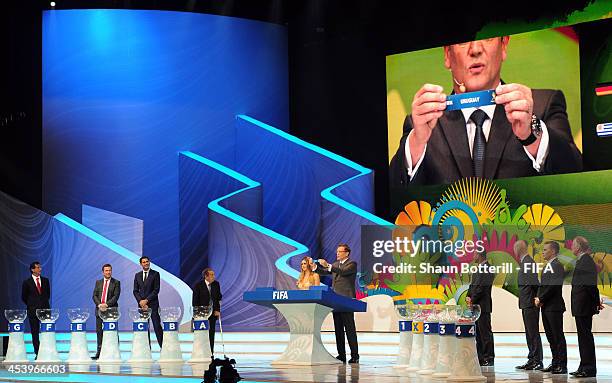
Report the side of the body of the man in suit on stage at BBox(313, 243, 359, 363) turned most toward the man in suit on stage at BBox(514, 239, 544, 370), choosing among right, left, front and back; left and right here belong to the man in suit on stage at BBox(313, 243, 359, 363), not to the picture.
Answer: left

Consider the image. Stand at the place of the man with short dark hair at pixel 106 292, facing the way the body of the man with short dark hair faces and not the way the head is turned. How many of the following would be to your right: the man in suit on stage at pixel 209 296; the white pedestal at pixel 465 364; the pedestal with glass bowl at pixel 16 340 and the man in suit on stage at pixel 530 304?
1

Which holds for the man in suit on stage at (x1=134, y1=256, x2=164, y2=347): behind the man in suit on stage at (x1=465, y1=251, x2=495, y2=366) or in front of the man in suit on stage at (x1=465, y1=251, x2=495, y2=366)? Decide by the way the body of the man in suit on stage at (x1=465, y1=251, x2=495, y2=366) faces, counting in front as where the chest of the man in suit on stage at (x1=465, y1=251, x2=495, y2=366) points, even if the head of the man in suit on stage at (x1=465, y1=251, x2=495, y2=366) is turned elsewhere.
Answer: in front

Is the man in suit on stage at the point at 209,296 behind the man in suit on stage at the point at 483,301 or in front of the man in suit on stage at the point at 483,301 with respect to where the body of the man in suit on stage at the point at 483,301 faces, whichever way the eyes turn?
in front

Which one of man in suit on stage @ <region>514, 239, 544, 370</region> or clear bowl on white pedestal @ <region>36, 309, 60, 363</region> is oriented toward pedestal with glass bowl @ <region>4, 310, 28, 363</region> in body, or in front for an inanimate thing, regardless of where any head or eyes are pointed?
the man in suit on stage

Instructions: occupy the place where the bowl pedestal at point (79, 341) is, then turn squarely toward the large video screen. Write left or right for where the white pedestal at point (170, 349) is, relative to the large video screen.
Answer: right

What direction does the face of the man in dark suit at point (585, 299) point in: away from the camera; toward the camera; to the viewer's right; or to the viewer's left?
to the viewer's left

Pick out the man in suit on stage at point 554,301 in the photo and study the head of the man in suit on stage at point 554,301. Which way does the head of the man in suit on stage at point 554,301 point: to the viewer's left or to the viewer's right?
to the viewer's left

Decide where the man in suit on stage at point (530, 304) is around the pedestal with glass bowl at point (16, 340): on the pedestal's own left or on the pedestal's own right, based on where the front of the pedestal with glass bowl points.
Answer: on the pedestal's own left

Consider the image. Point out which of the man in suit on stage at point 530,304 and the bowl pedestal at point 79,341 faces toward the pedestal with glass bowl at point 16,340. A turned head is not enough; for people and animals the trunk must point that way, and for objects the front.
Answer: the man in suit on stage

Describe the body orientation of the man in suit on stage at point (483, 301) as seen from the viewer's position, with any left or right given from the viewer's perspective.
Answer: facing to the left of the viewer
